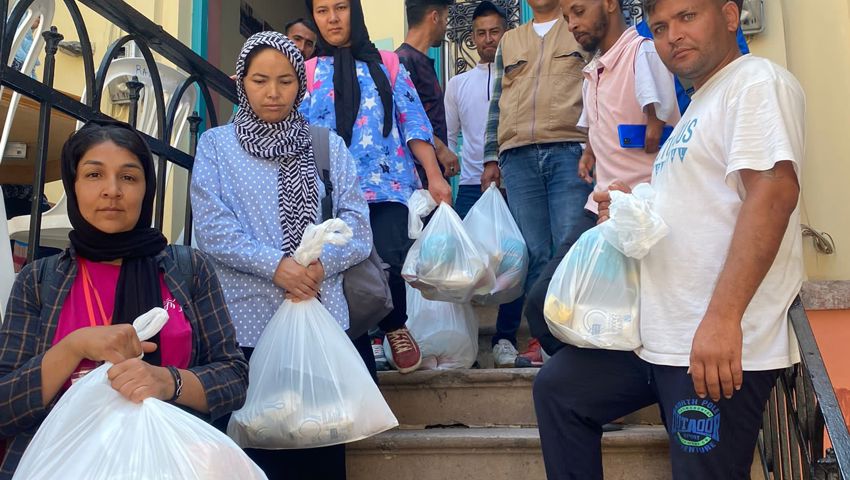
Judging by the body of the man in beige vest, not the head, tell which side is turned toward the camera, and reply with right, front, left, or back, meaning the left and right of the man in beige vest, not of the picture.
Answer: front

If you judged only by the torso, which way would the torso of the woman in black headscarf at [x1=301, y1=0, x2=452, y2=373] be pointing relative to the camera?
toward the camera

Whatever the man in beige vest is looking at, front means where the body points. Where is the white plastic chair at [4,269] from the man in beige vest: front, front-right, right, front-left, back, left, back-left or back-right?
front-right

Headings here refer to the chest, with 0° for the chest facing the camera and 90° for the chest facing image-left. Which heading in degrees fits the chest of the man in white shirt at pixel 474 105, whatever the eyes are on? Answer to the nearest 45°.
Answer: approximately 0°

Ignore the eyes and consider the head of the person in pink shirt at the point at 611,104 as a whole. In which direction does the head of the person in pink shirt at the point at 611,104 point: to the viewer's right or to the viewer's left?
to the viewer's left

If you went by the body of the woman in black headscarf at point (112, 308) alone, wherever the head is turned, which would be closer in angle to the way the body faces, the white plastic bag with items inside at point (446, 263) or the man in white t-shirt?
the man in white t-shirt

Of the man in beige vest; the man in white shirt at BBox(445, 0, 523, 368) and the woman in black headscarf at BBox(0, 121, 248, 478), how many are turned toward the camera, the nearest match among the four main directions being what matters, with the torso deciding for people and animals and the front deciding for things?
3

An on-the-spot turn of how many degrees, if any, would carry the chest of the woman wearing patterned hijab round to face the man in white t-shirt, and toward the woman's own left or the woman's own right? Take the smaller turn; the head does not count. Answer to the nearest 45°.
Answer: approximately 45° to the woman's own left

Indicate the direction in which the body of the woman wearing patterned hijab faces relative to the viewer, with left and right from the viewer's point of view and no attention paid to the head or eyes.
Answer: facing the viewer
